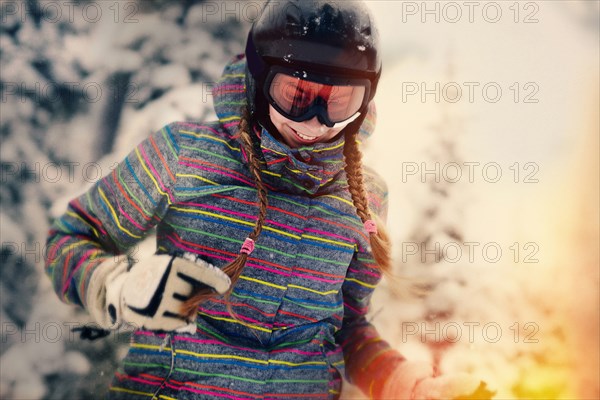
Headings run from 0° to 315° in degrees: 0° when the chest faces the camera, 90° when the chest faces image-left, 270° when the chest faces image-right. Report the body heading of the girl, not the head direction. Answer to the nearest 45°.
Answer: approximately 315°
